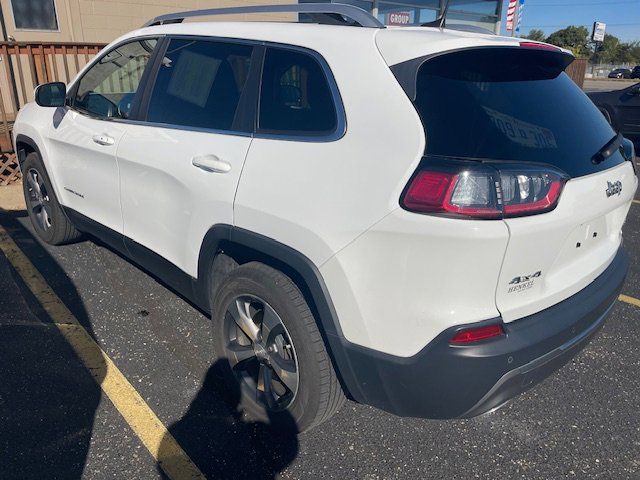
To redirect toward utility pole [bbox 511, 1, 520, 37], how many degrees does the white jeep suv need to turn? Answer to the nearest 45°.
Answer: approximately 45° to its right

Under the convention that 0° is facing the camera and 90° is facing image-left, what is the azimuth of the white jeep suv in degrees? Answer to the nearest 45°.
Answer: approximately 135°

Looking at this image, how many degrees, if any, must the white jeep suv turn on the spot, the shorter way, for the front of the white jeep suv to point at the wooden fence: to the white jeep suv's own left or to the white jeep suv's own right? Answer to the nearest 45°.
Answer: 0° — it already faces it

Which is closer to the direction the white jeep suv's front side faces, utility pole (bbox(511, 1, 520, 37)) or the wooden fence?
the wooden fence
